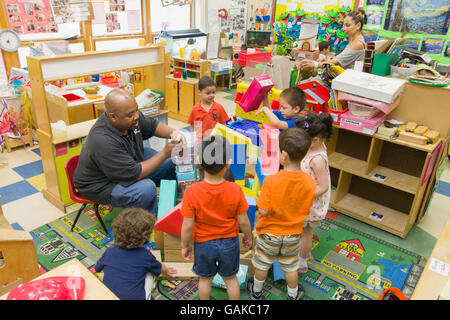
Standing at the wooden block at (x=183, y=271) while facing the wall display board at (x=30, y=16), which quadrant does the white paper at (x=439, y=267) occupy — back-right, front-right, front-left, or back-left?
back-right

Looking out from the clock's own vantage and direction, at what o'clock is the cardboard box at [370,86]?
The cardboard box is roughly at 11 o'clock from the clock.

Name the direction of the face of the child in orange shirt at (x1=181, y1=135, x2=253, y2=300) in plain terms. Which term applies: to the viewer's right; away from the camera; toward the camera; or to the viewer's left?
away from the camera

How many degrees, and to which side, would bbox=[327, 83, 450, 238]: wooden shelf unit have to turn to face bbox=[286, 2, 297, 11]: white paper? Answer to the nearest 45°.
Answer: approximately 90° to its right

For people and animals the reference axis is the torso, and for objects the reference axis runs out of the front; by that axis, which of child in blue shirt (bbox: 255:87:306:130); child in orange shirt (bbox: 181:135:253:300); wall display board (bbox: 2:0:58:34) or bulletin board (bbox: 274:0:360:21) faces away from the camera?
the child in orange shirt

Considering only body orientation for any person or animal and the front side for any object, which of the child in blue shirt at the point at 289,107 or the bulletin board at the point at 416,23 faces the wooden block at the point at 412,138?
the bulletin board

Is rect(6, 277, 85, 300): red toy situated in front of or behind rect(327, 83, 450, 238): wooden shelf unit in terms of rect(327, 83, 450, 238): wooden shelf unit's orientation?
in front

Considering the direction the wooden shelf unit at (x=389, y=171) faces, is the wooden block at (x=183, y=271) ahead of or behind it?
ahead

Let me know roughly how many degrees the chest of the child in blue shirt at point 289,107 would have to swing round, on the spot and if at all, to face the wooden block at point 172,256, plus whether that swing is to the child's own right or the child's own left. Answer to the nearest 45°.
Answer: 0° — they already face it

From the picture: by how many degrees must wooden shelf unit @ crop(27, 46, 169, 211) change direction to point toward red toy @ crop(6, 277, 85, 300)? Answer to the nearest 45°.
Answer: approximately 45° to its right

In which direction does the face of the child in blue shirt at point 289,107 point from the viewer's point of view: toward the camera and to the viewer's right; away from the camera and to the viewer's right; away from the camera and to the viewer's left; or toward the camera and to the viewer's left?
toward the camera and to the viewer's left

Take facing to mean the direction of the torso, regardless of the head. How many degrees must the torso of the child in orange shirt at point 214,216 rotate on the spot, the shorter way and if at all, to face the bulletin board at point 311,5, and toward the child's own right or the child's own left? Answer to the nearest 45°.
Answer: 0° — they already face it

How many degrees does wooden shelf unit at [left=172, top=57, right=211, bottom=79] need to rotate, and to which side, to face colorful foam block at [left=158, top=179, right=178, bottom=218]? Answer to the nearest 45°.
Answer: approximately 45° to its left

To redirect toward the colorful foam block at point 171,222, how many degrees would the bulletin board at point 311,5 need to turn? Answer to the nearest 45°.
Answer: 0° — it already faces it
